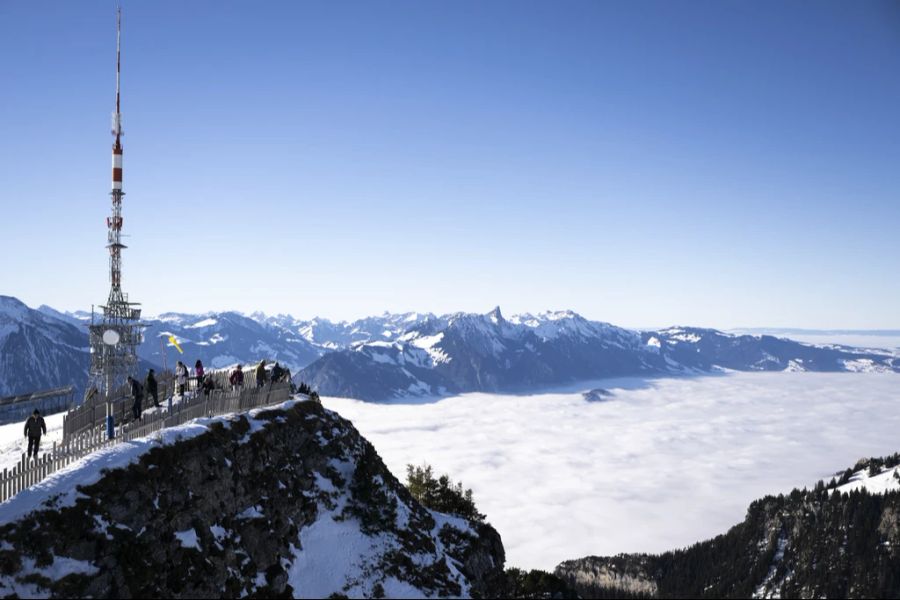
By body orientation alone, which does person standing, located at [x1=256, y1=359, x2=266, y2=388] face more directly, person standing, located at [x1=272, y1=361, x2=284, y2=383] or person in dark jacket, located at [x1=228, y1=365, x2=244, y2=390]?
the person standing

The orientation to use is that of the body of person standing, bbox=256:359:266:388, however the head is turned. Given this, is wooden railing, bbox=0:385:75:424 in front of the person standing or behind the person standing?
behind

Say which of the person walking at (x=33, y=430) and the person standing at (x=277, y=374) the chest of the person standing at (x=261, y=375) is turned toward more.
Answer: the person standing
